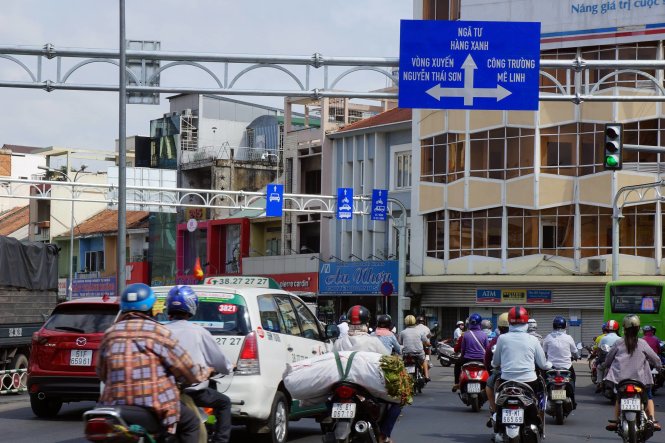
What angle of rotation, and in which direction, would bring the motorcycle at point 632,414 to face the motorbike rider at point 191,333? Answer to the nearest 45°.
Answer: approximately 135° to its left

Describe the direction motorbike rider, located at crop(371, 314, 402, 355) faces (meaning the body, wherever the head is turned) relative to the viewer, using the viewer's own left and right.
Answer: facing away from the viewer

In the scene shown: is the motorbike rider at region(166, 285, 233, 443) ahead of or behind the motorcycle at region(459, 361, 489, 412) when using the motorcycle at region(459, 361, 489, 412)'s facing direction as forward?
behind

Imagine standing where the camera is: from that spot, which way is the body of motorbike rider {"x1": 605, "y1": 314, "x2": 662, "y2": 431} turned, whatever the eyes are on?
away from the camera

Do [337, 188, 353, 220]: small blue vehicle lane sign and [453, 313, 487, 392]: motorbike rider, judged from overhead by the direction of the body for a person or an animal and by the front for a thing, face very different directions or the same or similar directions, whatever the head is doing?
very different directions

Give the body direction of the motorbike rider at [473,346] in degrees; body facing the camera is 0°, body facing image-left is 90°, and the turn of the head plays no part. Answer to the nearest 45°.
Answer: approximately 180°

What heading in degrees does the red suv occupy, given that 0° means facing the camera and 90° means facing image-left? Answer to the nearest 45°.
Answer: approximately 180°

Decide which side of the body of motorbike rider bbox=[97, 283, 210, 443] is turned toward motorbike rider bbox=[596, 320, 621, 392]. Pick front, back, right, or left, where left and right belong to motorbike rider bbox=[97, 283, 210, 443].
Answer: front

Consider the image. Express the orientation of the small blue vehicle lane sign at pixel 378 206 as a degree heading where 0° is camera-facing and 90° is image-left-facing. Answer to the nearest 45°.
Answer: approximately 0°

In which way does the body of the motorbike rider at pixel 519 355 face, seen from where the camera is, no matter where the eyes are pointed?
away from the camera

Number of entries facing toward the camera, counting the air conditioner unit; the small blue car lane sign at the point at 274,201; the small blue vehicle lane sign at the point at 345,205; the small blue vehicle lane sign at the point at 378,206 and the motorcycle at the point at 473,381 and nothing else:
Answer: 4

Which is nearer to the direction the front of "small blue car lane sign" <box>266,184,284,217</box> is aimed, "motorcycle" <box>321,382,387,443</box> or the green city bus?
the motorcycle

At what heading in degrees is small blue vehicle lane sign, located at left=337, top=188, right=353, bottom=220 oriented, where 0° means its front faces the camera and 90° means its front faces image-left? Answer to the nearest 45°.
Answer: approximately 0°

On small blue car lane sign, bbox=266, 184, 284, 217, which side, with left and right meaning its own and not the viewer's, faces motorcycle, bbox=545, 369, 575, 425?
front
